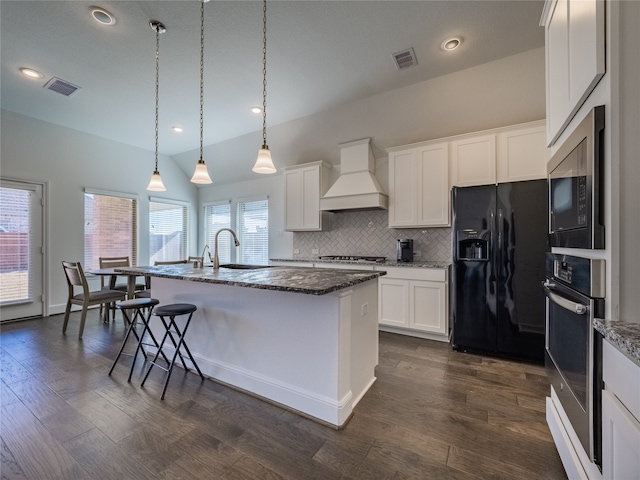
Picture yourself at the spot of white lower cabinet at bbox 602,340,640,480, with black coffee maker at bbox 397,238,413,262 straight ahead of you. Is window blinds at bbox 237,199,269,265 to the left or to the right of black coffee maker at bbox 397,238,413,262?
left

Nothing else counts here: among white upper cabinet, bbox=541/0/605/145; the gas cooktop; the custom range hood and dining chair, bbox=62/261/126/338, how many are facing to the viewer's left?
1

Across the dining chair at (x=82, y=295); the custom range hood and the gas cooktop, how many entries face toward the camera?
2

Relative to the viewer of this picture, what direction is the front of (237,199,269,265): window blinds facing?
facing the viewer and to the left of the viewer

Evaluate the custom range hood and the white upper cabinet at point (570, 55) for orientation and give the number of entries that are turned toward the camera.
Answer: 1

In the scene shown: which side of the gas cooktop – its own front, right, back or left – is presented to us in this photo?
front

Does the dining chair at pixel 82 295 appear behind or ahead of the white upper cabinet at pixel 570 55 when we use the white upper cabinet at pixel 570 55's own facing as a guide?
ahead

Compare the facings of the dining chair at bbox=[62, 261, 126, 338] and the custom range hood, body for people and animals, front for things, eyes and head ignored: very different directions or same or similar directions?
very different directions

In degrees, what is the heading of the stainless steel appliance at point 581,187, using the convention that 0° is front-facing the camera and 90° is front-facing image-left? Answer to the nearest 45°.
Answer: approximately 90°

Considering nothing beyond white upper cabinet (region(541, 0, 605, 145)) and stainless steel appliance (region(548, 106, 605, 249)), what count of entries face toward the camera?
0

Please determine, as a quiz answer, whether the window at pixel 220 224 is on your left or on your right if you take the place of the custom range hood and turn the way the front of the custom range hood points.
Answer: on your right

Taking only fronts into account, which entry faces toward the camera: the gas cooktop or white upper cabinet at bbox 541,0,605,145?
the gas cooktop
